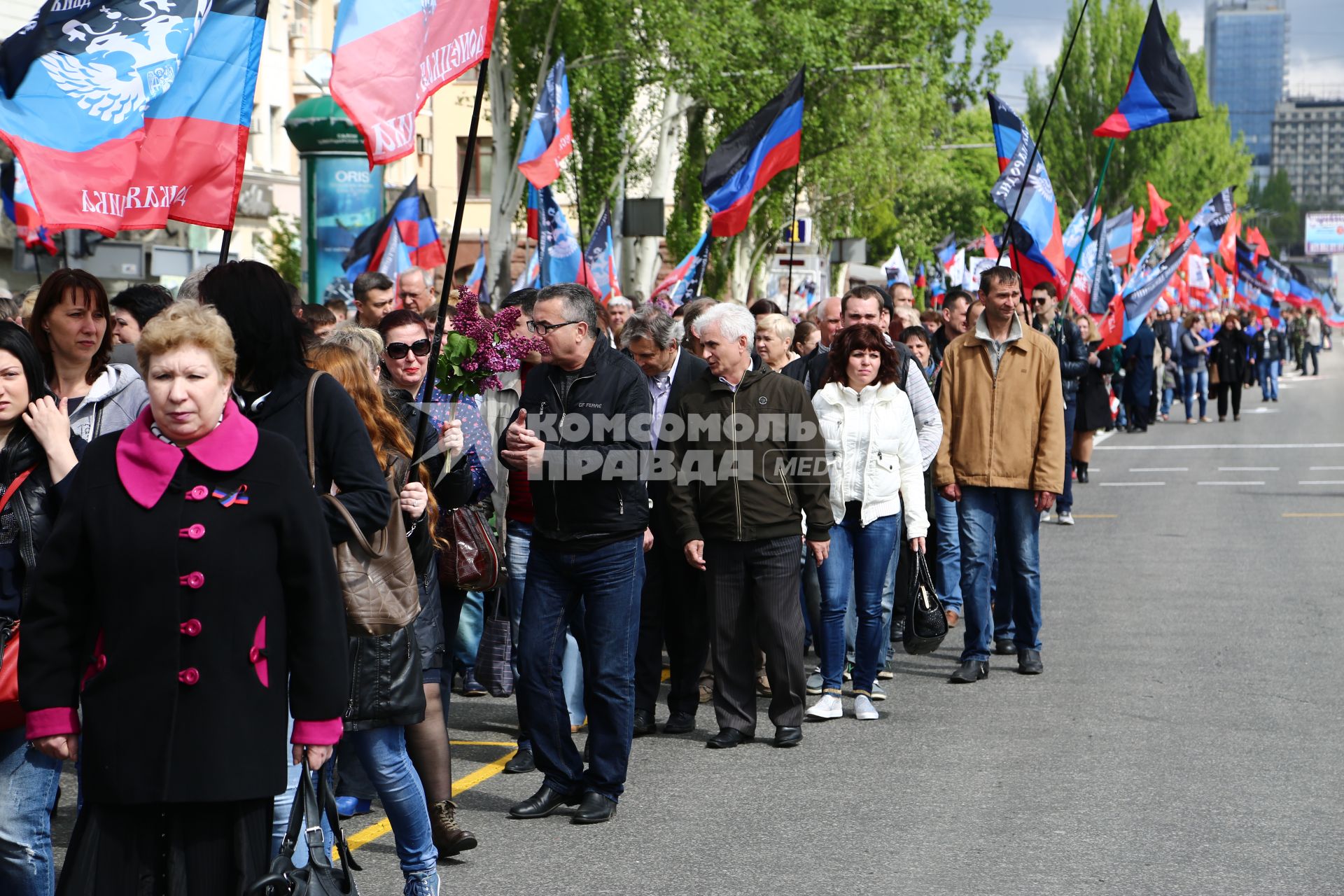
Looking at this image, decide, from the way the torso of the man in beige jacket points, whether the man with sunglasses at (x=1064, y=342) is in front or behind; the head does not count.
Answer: behind

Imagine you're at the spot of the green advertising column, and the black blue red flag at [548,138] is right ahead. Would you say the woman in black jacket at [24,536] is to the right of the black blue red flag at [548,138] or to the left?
right

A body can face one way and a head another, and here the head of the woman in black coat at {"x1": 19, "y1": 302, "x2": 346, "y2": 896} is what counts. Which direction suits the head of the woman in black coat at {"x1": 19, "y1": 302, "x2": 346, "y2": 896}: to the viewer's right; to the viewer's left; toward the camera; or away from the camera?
toward the camera

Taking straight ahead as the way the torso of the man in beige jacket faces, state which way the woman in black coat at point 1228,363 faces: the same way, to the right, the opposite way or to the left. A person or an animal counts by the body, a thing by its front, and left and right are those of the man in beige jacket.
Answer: the same way

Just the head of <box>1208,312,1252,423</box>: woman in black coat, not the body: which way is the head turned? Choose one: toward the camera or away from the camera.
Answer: toward the camera

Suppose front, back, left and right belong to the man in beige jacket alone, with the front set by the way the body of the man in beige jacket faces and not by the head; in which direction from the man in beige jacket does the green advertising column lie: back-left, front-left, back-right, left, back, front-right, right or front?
back-right

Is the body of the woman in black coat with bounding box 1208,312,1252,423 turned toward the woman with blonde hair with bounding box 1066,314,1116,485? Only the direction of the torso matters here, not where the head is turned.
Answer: yes

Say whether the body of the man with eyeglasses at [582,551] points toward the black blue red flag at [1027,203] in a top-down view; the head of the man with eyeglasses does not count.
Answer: no

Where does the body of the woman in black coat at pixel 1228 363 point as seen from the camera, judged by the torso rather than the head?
toward the camera

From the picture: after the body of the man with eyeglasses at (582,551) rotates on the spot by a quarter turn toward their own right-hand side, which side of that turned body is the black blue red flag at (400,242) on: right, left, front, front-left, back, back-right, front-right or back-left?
front-right

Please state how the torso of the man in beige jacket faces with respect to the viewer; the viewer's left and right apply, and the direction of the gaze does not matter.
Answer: facing the viewer

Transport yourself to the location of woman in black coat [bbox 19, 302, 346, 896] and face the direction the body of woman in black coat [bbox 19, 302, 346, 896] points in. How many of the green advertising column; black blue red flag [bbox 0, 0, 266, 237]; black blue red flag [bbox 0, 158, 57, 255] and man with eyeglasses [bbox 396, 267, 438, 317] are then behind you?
4

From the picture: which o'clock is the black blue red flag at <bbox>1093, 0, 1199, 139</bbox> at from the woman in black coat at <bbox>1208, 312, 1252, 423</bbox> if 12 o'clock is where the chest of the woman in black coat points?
The black blue red flag is roughly at 12 o'clock from the woman in black coat.

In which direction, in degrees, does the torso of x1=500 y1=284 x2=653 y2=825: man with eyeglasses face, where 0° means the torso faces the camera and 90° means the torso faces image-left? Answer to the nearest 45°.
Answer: approximately 45°

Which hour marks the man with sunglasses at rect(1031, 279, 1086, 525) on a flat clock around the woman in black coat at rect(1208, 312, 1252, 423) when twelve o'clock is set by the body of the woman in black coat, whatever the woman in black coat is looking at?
The man with sunglasses is roughly at 12 o'clock from the woman in black coat.

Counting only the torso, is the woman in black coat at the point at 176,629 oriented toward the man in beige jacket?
no

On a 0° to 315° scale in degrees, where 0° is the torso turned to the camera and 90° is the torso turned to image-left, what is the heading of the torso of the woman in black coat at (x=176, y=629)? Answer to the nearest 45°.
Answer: approximately 0°

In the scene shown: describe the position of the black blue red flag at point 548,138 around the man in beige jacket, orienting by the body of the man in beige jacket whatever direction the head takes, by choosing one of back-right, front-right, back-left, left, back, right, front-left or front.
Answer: back-right

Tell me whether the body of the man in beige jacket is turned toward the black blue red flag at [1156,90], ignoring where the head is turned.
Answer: no

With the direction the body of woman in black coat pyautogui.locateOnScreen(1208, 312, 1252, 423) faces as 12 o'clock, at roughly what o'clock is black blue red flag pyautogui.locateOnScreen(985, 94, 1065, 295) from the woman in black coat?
The black blue red flag is roughly at 12 o'clock from the woman in black coat.

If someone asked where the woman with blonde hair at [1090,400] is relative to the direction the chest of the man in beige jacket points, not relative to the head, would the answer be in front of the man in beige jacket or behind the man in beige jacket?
behind
